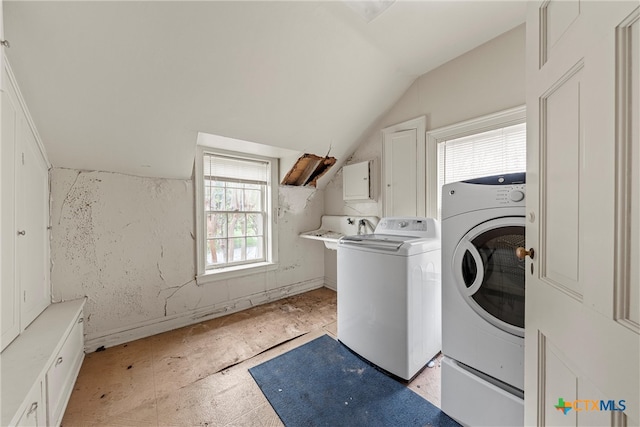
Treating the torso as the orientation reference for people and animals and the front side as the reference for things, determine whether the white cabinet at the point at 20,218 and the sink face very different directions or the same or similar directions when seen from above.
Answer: very different directions

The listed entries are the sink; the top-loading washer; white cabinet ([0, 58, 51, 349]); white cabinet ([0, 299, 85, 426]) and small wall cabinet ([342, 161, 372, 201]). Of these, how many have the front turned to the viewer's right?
2

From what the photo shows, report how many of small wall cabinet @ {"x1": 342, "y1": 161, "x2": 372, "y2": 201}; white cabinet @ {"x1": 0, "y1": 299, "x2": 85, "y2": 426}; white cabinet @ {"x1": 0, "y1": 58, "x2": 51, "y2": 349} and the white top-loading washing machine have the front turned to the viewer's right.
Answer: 2

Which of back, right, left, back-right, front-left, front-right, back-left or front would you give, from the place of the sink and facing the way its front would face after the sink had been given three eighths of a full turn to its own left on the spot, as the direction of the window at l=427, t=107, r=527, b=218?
front-right

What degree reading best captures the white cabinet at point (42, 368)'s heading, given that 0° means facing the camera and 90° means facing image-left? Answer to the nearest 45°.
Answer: approximately 270°

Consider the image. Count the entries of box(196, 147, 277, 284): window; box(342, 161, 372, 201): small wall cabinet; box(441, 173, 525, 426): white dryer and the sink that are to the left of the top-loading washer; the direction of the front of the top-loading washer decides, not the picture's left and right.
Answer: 1

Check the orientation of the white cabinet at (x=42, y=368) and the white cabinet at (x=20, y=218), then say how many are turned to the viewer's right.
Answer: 2
